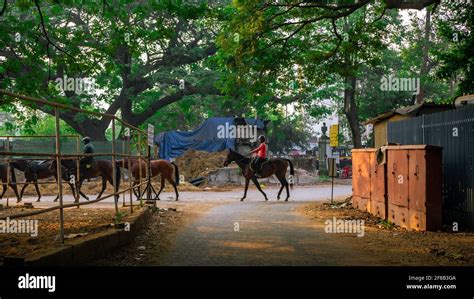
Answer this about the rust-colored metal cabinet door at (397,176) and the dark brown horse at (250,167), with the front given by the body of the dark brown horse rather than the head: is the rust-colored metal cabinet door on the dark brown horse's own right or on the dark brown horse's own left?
on the dark brown horse's own left

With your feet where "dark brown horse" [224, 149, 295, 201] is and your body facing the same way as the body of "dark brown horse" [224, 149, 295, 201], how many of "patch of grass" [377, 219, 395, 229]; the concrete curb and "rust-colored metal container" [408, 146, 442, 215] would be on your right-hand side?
0

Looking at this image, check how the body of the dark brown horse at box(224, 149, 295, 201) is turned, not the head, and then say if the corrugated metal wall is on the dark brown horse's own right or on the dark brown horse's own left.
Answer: on the dark brown horse's own left

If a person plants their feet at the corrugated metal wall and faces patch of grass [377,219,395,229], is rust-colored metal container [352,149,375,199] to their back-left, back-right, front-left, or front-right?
front-right

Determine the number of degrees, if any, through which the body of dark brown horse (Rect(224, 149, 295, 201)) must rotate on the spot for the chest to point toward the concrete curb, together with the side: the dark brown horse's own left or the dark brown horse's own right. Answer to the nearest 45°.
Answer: approximately 90° to the dark brown horse's own left

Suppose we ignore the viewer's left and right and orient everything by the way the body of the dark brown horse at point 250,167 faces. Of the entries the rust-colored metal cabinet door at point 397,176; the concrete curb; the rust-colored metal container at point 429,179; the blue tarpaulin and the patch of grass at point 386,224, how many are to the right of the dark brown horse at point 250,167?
1

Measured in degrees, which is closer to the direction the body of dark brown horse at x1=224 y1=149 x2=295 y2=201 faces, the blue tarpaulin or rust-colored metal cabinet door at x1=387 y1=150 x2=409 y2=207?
the blue tarpaulin

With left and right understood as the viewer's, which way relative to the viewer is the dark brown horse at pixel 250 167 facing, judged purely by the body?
facing to the left of the viewer

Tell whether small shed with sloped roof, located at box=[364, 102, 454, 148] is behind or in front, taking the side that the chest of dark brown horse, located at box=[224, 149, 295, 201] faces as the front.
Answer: behind

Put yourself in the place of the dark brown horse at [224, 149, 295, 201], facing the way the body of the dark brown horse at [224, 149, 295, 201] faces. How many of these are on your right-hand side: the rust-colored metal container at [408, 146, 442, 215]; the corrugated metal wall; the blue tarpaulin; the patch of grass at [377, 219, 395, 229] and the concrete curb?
1

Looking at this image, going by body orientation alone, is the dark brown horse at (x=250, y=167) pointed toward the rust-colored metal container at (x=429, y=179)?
no

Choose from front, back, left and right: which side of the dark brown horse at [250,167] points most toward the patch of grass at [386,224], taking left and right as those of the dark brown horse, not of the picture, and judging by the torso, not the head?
left

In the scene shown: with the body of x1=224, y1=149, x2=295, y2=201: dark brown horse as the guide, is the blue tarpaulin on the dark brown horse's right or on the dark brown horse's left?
on the dark brown horse's right

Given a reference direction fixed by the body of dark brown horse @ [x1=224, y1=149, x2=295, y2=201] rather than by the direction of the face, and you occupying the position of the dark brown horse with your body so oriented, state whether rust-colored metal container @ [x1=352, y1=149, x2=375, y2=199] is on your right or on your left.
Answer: on your left

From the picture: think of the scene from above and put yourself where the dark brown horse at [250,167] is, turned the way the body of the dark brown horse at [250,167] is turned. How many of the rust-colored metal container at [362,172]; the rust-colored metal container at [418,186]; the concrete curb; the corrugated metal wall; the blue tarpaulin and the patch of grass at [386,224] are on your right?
1
